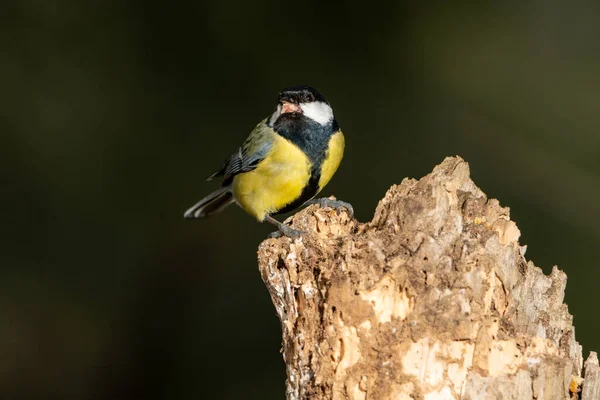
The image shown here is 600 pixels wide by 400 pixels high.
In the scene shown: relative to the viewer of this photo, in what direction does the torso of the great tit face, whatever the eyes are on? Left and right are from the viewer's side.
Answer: facing the viewer and to the right of the viewer
